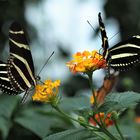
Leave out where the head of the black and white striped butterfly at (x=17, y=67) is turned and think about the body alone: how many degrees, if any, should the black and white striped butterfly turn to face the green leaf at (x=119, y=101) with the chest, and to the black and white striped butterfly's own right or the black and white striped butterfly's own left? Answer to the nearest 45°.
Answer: approximately 45° to the black and white striped butterfly's own right

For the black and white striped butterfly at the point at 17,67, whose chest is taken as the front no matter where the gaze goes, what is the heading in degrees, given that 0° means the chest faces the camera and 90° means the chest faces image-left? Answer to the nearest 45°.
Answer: approximately 270°

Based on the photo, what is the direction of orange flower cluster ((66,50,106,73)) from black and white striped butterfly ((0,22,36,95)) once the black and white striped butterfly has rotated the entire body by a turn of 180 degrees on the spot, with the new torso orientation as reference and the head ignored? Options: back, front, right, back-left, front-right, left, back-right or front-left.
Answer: back-left

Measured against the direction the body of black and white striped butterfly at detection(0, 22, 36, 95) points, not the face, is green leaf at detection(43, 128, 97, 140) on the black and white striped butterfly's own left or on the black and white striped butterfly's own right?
on the black and white striped butterfly's own right

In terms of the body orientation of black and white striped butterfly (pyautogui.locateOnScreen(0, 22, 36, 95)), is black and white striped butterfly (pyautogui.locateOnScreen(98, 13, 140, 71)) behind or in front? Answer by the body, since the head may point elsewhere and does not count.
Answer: in front
